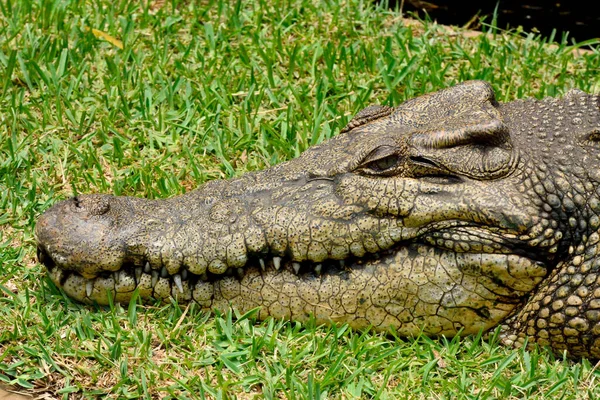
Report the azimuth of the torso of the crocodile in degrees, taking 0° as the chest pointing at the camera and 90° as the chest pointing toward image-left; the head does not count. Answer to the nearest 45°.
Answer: approximately 90°
